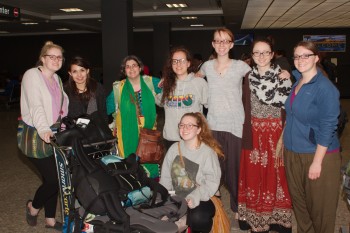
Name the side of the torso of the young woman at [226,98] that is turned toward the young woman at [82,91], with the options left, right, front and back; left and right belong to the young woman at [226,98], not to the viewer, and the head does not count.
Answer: right

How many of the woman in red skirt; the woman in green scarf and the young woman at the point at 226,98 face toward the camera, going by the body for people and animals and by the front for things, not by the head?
3

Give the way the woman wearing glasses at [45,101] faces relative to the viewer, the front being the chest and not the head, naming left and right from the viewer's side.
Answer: facing the viewer and to the right of the viewer

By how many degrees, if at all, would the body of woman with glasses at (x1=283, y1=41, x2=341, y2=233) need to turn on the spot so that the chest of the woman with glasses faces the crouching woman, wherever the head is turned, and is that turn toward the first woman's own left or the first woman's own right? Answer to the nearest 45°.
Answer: approximately 45° to the first woman's own right

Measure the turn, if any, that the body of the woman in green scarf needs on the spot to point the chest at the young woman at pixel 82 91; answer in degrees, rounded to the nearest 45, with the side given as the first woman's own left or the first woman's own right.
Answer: approximately 90° to the first woman's own right

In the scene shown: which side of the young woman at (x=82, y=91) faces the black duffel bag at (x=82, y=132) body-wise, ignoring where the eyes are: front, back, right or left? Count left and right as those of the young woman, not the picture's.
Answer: front

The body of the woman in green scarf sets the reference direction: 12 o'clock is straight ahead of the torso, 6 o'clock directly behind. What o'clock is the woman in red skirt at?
The woman in red skirt is roughly at 10 o'clock from the woman in green scarf.

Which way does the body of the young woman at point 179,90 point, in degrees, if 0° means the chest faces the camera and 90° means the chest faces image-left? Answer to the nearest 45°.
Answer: approximately 0°

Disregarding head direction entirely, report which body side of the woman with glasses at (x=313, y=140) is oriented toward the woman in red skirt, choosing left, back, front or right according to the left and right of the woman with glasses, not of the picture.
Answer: right

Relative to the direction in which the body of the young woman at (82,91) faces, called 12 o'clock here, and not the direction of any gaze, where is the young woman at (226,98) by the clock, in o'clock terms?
the young woman at (226,98) is roughly at 10 o'clock from the young woman at (82,91).

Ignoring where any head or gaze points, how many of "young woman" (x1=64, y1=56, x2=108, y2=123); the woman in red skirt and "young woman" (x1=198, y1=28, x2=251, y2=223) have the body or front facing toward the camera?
3

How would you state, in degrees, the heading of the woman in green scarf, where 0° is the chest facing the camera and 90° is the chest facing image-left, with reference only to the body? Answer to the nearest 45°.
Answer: approximately 0°
